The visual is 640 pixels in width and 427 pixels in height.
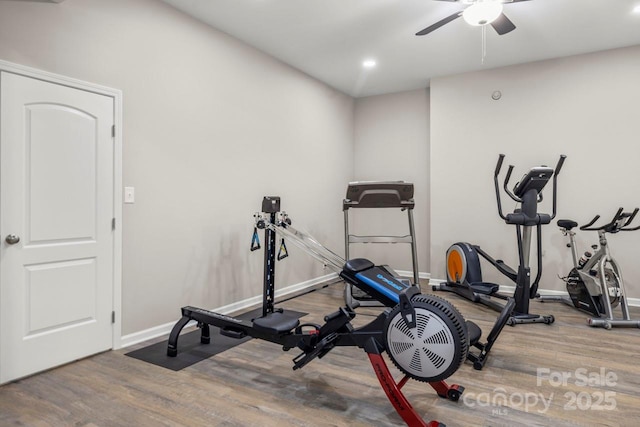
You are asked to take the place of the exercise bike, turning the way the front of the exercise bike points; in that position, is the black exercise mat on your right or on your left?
on your right

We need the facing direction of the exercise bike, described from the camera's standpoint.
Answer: facing the viewer and to the right of the viewer

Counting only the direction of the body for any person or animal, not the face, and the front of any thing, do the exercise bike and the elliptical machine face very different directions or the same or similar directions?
same or similar directions

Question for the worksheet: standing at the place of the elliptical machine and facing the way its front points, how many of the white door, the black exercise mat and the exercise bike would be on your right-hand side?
2

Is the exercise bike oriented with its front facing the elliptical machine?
no

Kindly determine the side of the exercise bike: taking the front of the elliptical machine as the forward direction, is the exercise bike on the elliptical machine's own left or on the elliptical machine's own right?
on the elliptical machine's own left

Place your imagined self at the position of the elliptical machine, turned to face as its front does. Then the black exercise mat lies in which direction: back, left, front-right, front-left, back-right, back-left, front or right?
right

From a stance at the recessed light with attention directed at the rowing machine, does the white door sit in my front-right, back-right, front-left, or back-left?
front-right

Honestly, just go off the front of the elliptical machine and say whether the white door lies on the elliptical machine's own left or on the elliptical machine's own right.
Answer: on the elliptical machine's own right

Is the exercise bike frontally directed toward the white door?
no

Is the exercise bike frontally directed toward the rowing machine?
no

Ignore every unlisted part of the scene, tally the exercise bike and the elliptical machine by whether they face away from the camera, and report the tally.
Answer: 0
